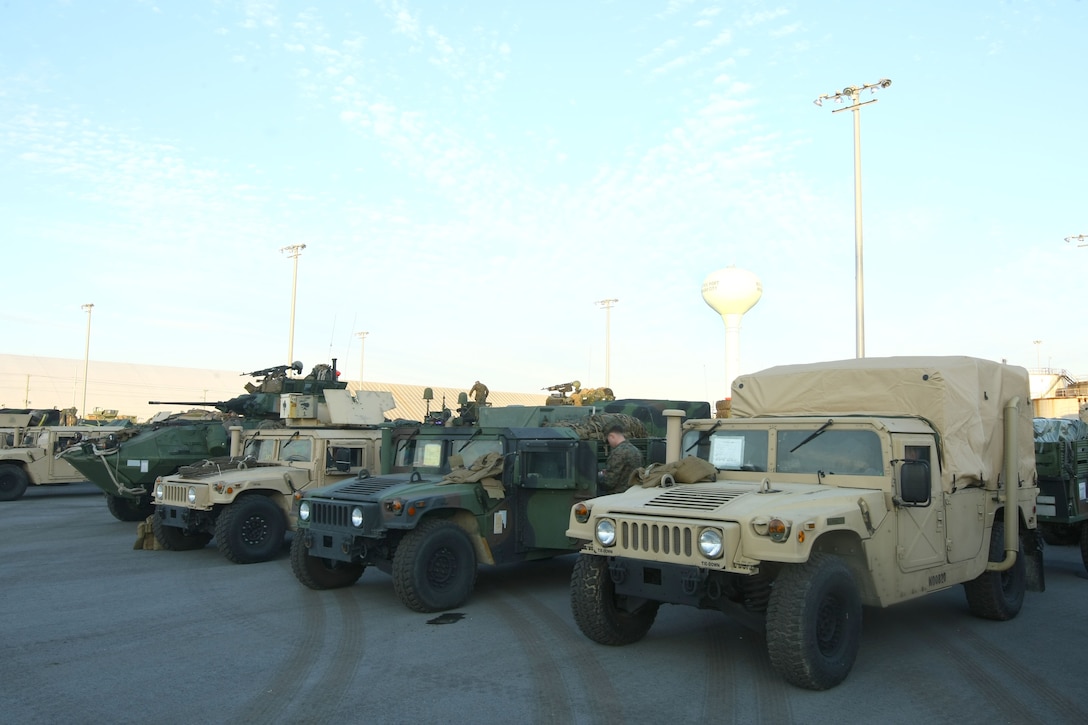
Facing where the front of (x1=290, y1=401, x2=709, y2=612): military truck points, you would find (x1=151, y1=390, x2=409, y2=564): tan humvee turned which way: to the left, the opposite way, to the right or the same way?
the same way

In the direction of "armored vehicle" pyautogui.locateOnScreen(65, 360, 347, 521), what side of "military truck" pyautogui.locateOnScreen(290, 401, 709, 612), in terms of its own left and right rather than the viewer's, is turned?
right

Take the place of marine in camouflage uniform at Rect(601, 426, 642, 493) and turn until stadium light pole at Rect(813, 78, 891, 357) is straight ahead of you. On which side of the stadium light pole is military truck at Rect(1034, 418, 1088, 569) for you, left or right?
right

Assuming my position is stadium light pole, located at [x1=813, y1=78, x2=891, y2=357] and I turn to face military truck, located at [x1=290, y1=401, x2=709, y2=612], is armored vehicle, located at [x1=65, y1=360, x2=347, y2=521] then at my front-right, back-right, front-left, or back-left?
front-right

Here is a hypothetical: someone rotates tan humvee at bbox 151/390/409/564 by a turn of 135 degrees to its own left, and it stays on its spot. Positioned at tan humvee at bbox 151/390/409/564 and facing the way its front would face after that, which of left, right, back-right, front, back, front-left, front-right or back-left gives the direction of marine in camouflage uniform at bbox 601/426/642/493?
front-right

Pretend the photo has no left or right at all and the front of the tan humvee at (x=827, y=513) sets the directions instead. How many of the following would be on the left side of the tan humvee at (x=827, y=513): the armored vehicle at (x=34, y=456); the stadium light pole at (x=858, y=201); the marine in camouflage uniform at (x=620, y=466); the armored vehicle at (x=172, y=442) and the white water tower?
0

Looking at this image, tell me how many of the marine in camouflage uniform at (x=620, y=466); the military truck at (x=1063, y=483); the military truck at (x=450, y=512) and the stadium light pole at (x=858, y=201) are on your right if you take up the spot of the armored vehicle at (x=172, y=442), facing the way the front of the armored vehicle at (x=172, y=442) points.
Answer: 0

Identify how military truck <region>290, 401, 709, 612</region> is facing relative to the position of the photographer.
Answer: facing the viewer and to the left of the viewer

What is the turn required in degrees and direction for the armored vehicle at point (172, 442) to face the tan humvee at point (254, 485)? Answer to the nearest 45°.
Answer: approximately 45° to its left

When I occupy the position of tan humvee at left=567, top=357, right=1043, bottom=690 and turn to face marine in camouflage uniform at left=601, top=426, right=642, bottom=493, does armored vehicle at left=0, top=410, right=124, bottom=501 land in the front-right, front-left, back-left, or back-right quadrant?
front-left

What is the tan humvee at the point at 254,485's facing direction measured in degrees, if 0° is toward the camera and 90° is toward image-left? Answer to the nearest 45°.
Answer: approximately 45°

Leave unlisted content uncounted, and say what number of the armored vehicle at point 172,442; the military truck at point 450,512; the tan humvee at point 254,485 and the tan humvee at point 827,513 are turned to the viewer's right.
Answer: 0

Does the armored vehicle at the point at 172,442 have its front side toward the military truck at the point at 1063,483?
no

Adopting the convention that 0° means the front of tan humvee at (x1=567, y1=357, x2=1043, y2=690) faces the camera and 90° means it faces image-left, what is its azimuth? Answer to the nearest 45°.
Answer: approximately 45°

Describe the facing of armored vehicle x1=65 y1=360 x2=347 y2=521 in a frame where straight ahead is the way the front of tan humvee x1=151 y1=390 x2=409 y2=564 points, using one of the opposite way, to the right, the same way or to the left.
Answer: the same way

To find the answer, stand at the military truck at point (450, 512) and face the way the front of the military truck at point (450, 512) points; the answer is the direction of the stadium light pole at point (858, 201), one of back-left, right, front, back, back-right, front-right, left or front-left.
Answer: back

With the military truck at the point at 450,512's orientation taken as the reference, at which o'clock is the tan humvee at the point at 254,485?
The tan humvee is roughly at 3 o'clock from the military truck.

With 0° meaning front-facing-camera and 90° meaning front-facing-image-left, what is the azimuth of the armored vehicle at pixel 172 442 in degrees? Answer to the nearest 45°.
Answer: approximately 45°

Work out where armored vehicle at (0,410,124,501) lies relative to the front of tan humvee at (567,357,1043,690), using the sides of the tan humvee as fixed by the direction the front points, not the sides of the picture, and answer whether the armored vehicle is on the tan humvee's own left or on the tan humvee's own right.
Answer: on the tan humvee's own right
